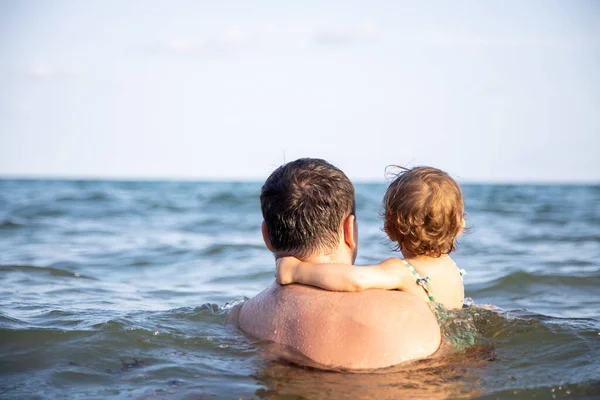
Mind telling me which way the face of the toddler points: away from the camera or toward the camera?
away from the camera

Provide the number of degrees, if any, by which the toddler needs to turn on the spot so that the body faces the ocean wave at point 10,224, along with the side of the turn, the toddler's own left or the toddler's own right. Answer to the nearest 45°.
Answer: approximately 45° to the toddler's own left

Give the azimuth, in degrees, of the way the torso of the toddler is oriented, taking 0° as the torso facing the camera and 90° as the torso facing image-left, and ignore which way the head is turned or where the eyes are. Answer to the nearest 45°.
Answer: approximately 180°
